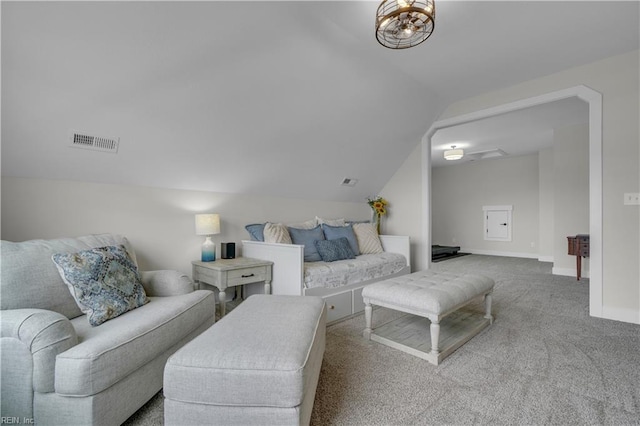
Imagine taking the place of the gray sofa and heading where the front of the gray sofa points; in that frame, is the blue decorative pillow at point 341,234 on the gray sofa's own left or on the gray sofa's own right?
on the gray sofa's own left

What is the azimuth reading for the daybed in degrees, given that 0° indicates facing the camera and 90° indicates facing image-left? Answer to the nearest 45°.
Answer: approximately 315°

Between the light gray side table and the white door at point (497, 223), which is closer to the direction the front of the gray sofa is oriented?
the white door

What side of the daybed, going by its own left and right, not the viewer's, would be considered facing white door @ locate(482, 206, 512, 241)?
left

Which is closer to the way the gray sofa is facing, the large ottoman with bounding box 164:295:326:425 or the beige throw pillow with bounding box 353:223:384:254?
the large ottoman

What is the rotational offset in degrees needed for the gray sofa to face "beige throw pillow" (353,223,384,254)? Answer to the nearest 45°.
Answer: approximately 45° to its left

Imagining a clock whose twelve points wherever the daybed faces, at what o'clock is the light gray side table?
The light gray side table is roughly at 4 o'clock from the daybed.

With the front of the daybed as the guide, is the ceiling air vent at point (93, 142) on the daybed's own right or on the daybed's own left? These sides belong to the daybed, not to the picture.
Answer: on the daybed's own right

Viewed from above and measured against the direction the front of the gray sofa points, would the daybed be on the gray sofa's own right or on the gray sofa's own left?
on the gray sofa's own left

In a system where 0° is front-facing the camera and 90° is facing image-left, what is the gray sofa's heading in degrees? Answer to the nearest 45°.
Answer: approximately 315°

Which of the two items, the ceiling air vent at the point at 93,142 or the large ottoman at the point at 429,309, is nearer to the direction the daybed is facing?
the large ottoman

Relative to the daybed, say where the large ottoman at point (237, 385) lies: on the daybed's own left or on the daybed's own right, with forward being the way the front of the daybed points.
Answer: on the daybed's own right
